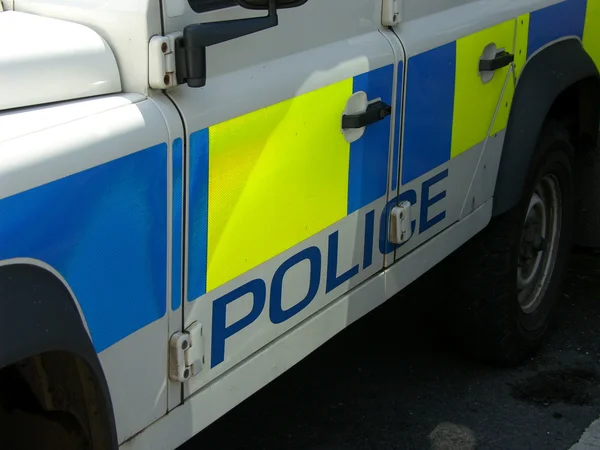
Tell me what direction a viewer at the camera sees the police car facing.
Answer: facing the viewer and to the left of the viewer
